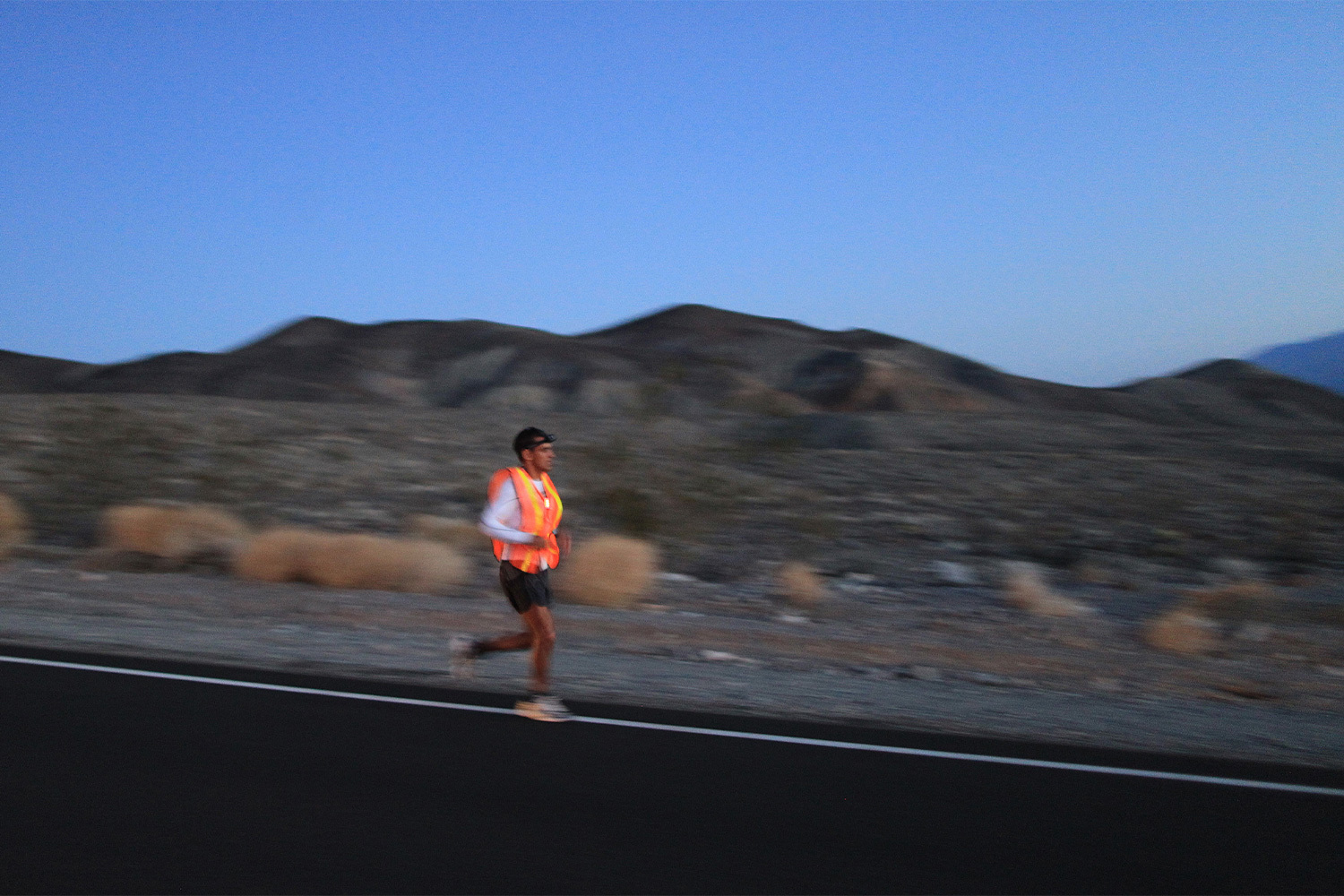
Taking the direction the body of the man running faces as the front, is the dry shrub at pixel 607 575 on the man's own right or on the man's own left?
on the man's own left

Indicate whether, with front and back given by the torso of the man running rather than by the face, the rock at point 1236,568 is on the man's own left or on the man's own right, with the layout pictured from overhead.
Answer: on the man's own left

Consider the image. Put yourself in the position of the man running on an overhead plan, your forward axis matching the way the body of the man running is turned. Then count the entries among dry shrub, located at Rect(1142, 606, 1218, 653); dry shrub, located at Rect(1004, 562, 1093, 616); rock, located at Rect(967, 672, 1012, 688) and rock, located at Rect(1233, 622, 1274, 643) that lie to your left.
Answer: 4

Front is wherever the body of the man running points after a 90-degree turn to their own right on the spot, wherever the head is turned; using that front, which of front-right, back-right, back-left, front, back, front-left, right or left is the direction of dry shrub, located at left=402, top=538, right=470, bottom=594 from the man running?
back-right

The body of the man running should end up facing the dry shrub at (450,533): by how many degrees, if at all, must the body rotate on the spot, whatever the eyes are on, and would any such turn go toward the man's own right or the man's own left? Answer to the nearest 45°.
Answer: approximately 135° to the man's own left

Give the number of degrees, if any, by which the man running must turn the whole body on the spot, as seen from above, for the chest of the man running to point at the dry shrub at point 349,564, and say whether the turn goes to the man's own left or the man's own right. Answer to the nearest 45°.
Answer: approximately 135° to the man's own left

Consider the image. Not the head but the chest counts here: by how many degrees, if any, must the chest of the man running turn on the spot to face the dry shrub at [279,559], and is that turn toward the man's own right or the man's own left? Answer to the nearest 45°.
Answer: approximately 135° to the man's own left

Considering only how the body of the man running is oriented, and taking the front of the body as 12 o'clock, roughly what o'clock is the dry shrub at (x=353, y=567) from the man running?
The dry shrub is roughly at 7 o'clock from the man running.

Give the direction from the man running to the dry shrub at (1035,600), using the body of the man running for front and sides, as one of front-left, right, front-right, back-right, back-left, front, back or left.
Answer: left

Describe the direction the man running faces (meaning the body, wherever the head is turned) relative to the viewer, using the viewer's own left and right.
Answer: facing the viewer and to the right of the viewer

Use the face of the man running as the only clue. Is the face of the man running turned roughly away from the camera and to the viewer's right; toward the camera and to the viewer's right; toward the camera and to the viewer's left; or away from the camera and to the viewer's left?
toward the camera and to the viewer's right

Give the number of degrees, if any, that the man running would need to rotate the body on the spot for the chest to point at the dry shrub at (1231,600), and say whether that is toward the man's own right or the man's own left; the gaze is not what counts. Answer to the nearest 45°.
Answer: approximately 90° to the man's own left

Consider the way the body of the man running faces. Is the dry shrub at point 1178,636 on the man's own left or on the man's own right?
on the man's own left
